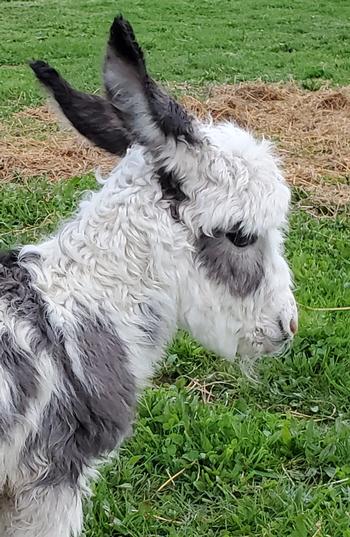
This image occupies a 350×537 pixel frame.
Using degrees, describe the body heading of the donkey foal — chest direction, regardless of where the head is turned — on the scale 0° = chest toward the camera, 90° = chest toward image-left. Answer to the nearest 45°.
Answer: approximately 270°
